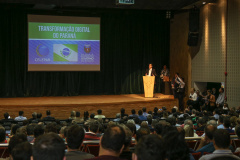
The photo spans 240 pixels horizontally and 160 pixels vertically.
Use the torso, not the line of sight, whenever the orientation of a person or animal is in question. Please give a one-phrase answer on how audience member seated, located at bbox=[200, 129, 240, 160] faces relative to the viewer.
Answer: facing away from the viewer

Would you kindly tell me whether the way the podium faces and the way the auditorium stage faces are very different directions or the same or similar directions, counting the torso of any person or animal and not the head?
same or similar directions

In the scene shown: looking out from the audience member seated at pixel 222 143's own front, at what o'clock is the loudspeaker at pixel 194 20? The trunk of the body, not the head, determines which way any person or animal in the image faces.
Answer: The loudspeaker is roughly at 12 o'clock from the audience member seated.

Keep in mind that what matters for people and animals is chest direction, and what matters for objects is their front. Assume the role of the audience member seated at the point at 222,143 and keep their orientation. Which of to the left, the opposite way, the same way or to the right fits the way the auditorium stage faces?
the opposite way

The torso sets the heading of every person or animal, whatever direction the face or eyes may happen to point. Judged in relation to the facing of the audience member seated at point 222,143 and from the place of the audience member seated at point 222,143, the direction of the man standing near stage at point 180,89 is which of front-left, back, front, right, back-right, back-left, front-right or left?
front

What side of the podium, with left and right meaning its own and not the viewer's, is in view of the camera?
front

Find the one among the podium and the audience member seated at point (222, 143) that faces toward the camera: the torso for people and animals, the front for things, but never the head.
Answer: the podium

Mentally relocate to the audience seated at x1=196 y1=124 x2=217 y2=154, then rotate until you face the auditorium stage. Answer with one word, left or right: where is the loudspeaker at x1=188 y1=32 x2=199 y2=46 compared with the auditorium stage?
right

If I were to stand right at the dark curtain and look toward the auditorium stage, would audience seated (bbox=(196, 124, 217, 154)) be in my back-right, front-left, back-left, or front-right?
front-left

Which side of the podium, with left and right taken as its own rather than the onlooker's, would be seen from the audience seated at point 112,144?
front

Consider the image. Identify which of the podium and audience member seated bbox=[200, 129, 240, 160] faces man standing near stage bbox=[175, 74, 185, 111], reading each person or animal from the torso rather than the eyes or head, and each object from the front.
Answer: the audience member seated

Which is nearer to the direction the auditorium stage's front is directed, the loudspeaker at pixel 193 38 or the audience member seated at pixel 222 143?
the audience member seated
